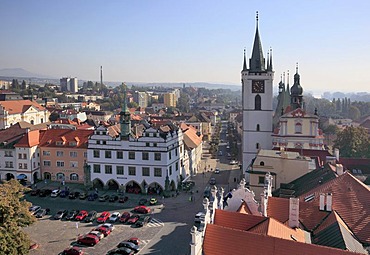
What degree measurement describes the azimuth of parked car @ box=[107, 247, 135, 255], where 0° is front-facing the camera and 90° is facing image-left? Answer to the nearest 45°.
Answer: approximately 90°

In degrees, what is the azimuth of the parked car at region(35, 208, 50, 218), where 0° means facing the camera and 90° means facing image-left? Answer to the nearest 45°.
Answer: approximately 45°

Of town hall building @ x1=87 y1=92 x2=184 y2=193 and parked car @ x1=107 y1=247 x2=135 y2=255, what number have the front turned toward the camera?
1

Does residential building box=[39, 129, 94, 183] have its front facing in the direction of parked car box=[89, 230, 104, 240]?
yes

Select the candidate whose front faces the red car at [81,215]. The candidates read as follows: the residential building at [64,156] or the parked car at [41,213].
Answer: the residential building

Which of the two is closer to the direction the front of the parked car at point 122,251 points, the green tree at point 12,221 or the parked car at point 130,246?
the green tree

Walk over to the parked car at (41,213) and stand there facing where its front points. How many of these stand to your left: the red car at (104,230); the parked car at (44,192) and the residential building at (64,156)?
1

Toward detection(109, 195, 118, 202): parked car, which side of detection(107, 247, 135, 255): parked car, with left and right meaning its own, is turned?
right

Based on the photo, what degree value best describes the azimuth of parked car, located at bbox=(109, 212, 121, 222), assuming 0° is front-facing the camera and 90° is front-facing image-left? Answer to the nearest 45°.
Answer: approximately 45°

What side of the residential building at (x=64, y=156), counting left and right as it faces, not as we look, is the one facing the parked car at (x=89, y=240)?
front

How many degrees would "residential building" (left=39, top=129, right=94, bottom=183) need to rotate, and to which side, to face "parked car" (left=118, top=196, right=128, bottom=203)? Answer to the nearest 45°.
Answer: approximately 45° to its left
